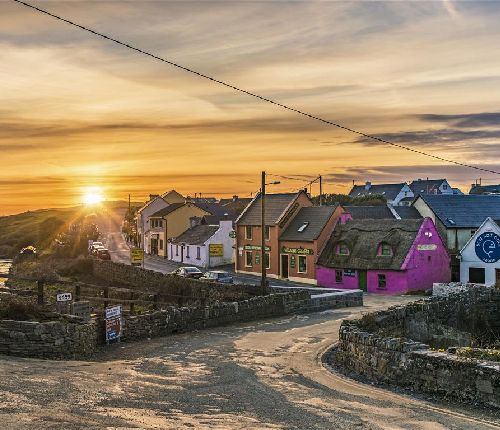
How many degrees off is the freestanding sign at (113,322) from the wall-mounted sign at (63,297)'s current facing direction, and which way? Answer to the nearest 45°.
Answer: approximately 45° to its left

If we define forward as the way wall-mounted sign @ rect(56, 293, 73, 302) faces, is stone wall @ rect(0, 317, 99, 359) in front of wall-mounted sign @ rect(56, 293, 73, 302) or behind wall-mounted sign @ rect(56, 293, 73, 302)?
in front

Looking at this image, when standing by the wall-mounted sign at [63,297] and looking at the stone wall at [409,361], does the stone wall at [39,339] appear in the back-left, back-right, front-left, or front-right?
front-right

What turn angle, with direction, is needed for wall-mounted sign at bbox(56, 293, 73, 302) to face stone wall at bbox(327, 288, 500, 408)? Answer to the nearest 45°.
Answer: approximately 45° to its left

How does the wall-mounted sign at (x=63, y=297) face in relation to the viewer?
toward the camera

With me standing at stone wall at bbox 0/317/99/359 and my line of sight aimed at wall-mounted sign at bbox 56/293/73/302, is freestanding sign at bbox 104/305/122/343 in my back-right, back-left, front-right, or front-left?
front-right

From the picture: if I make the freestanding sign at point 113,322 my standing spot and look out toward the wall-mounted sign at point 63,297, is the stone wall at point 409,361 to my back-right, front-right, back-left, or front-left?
back-right

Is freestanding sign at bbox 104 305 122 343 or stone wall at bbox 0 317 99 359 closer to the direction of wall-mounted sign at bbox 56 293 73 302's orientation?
the stone wall
